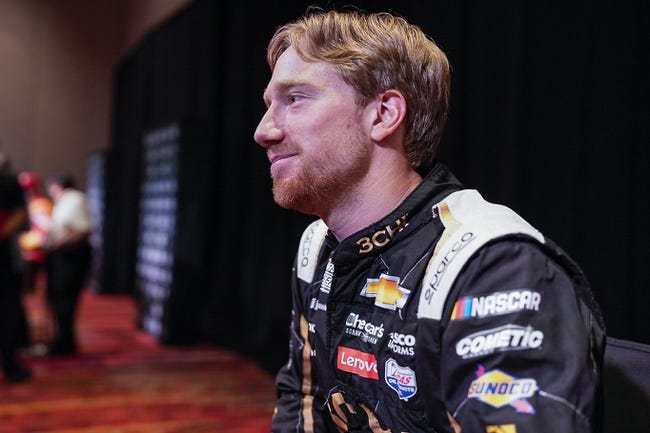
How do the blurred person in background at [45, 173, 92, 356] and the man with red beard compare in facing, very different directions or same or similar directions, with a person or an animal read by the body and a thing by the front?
same or similar directions

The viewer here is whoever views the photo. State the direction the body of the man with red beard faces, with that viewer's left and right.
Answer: facing the viewer and to the left of the viewer

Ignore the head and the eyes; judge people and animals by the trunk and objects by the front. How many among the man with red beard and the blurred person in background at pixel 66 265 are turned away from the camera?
0

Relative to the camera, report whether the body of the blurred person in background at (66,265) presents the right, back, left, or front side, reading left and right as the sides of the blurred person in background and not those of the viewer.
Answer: left

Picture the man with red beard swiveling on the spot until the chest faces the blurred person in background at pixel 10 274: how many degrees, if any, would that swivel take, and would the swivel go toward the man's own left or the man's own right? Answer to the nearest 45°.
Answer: approximately 90° to the man's own right

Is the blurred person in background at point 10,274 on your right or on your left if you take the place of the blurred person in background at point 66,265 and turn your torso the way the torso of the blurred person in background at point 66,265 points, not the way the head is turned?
on your left

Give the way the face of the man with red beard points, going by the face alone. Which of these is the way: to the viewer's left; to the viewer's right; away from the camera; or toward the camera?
to the viewer's left

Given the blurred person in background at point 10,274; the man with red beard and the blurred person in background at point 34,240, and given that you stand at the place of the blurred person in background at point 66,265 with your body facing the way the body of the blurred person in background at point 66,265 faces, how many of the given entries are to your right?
1

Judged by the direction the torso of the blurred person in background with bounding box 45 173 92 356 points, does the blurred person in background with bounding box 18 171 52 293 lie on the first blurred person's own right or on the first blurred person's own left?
on the first blurred person's own right

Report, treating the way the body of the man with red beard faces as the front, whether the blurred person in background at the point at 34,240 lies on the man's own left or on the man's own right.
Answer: on the man's own right

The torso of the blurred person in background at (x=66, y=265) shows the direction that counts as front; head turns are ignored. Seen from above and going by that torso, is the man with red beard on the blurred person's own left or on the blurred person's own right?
on the blurred person's own left
